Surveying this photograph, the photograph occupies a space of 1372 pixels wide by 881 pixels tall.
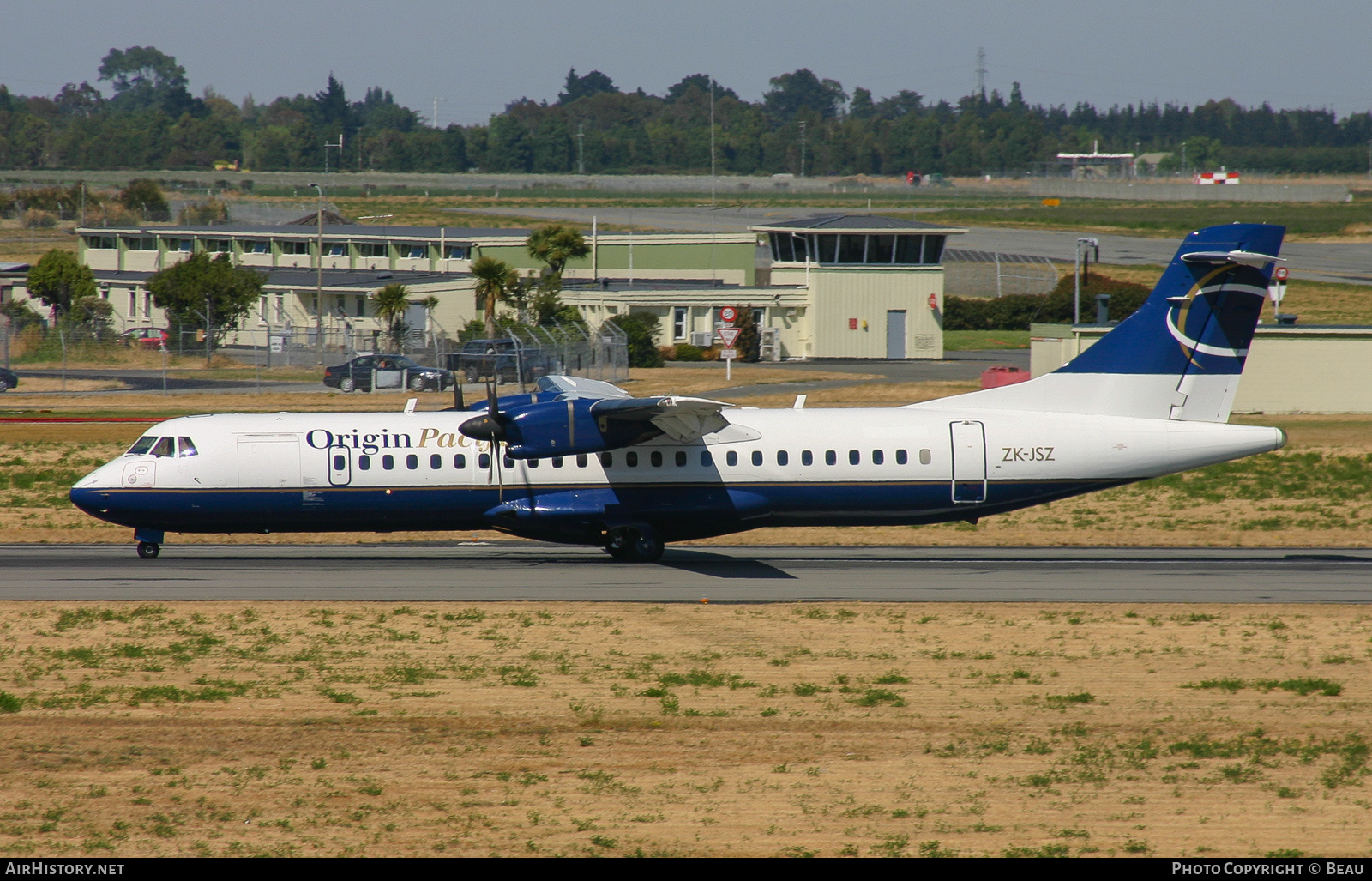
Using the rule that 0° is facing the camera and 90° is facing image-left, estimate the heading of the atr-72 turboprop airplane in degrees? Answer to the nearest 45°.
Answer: approximately 90°
